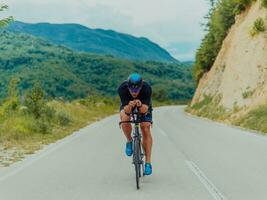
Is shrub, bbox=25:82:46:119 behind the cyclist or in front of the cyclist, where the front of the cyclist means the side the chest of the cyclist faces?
behind

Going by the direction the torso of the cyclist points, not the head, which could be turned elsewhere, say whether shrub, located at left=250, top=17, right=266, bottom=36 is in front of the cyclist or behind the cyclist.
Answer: behind

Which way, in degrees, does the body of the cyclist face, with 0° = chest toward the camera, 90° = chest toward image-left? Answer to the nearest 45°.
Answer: approximately 0°

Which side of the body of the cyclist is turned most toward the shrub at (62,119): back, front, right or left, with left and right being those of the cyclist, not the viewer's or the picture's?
back
